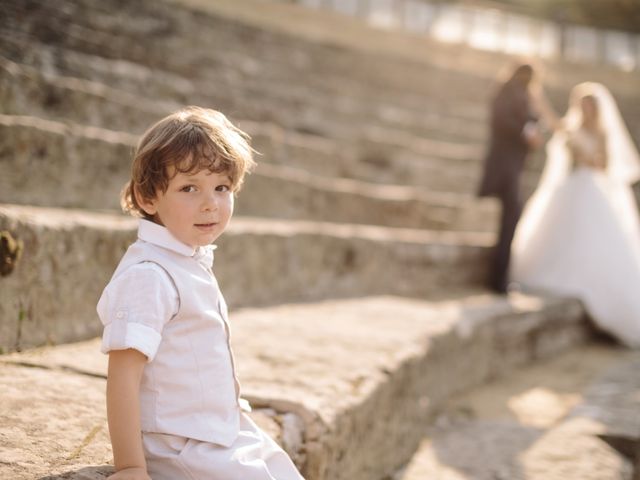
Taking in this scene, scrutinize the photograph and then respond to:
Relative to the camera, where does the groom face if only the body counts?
to the viewer's right

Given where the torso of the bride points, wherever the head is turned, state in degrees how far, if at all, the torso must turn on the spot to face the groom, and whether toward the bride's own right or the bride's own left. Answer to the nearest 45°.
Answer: approximately 45° to the bride's own right

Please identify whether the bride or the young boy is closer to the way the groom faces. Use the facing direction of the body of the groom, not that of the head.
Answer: the bride

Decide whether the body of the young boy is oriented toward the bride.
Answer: no

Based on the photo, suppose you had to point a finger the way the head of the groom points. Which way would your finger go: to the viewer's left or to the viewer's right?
to the viewer's right

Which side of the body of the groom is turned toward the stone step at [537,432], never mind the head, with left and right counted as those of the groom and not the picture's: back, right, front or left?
right

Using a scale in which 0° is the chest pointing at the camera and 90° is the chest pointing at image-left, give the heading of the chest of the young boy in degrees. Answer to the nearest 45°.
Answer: approximately 315°

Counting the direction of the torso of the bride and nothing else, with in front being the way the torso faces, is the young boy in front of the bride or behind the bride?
in front
